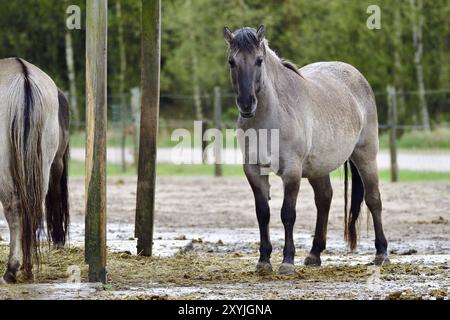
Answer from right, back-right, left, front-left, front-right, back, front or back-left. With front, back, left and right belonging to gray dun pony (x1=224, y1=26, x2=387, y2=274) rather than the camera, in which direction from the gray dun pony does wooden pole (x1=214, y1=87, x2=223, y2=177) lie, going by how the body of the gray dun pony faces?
back-right

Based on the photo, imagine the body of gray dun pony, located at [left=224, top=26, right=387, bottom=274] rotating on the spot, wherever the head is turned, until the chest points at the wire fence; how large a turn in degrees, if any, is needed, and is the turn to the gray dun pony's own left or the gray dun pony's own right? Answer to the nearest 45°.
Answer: approximately 135° to the gray dun pony's own right

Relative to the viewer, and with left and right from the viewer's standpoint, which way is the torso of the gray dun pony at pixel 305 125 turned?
facing the viewer and to the left of the viewer

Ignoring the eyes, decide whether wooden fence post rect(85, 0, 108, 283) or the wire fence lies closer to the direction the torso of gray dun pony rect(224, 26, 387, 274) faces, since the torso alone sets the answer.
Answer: the wooden fence post

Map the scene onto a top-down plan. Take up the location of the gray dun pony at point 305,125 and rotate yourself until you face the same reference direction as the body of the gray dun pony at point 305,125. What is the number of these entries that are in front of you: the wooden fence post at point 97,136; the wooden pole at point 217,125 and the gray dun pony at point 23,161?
2

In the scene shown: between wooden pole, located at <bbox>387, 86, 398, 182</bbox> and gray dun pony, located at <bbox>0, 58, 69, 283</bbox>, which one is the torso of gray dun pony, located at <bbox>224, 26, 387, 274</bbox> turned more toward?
the gray dun pony

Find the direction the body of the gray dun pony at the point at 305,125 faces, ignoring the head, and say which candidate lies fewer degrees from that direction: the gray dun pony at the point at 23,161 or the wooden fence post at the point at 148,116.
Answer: the gray dun pony

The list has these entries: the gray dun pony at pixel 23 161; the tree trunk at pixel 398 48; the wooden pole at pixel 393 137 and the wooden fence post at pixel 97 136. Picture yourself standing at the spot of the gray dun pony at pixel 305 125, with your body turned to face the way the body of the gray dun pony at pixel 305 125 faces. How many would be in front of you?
2

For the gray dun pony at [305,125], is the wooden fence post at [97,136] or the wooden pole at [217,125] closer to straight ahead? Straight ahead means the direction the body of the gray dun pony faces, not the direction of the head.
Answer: the wooden fence post

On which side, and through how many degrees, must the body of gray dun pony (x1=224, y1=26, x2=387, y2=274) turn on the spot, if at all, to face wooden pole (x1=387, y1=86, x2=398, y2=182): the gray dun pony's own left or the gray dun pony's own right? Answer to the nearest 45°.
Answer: approximately 135° to the gray dun pony's own right

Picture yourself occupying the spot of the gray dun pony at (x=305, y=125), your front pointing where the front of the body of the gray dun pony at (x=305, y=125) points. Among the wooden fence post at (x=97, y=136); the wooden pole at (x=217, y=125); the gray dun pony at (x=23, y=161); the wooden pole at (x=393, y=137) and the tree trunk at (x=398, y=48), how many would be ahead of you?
2

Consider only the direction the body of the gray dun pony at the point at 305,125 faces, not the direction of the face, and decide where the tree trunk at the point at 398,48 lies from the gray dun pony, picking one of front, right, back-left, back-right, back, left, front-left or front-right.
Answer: back-right

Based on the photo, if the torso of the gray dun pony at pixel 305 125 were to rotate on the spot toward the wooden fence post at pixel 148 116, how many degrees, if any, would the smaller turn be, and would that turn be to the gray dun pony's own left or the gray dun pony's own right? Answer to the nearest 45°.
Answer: approximately 45° to the gray dun pony's own right
